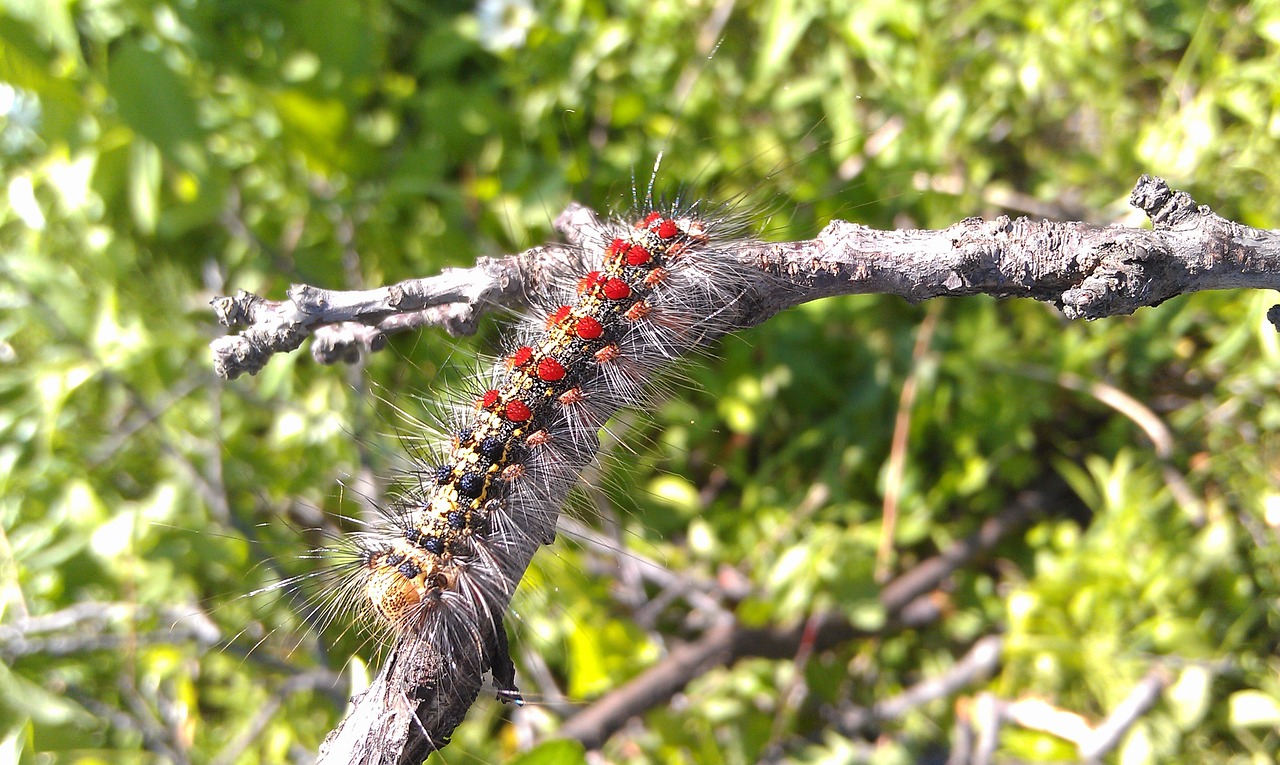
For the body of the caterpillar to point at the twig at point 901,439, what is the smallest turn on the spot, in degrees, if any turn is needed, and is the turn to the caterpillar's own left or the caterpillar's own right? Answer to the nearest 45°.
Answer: approximately 180°

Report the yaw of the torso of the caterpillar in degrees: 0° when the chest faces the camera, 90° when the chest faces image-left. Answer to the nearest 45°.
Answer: approximately 45°
